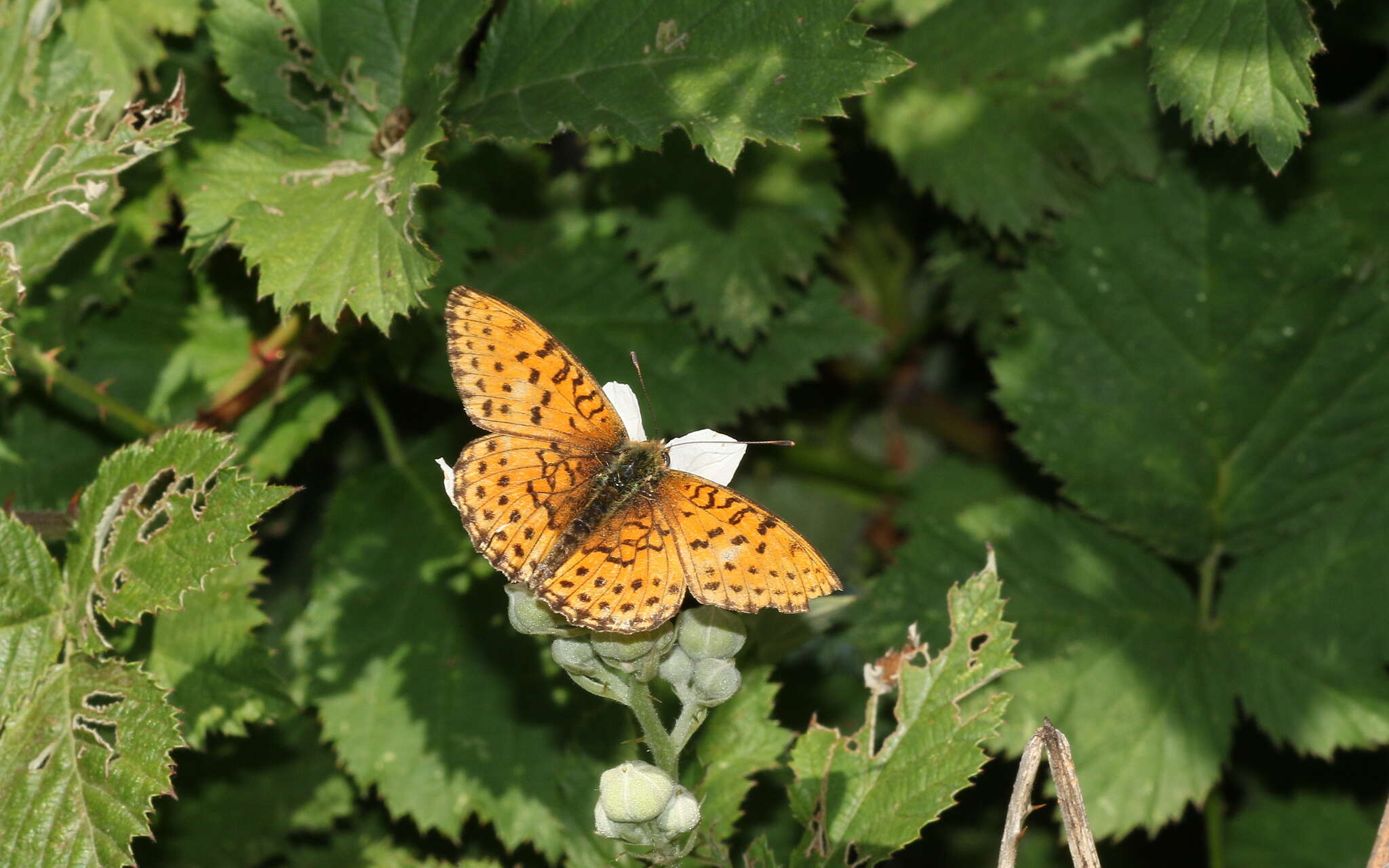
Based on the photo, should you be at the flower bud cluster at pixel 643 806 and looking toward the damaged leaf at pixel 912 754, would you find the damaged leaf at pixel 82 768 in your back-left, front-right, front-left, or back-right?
back-left

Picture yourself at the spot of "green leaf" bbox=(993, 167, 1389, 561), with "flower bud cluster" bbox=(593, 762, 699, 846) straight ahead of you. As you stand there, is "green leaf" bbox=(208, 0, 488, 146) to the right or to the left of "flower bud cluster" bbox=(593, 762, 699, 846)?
right

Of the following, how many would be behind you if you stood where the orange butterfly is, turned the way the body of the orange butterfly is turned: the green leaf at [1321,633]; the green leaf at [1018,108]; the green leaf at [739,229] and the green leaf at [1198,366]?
0

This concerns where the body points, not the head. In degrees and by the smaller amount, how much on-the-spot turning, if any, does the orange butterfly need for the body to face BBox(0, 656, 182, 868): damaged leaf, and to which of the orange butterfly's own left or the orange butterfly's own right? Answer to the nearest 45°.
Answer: approximately 135° to the orange butterfly's own left

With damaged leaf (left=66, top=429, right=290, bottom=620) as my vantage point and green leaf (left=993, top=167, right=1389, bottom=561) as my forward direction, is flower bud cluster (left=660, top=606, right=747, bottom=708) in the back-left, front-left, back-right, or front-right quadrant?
front-right

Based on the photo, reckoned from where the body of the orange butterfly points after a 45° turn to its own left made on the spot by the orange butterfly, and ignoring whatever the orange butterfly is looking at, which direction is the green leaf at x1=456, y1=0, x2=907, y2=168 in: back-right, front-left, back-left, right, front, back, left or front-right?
front

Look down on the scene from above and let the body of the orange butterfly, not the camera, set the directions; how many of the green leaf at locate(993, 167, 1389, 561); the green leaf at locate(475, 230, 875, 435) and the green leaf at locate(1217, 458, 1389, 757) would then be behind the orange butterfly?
0

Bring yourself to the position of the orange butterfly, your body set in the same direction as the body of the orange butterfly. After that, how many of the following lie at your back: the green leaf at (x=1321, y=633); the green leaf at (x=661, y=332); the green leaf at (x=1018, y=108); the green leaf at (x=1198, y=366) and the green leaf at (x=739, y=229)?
0

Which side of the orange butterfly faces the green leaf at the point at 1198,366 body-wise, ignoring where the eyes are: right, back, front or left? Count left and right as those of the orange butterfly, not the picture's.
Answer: front

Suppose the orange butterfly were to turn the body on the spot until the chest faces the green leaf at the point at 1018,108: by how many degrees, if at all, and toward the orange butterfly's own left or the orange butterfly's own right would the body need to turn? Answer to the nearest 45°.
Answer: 0° — it already faces it

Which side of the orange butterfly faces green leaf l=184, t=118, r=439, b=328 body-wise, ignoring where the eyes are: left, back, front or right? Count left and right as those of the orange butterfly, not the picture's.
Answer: left

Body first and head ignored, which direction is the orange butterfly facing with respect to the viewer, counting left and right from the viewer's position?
facing away from the viewer and to the right of the viewer

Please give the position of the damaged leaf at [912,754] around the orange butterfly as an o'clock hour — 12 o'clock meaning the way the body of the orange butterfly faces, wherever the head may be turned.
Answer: The damaged leaf is roughly at 2 o'clock from the orange butterfly.

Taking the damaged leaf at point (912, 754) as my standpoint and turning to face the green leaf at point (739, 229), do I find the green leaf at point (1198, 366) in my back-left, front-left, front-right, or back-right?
front-right

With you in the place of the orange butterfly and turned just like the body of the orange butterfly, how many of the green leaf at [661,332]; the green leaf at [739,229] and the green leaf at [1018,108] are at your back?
0

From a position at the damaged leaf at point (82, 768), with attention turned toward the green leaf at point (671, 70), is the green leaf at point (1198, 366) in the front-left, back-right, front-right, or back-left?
front-right
